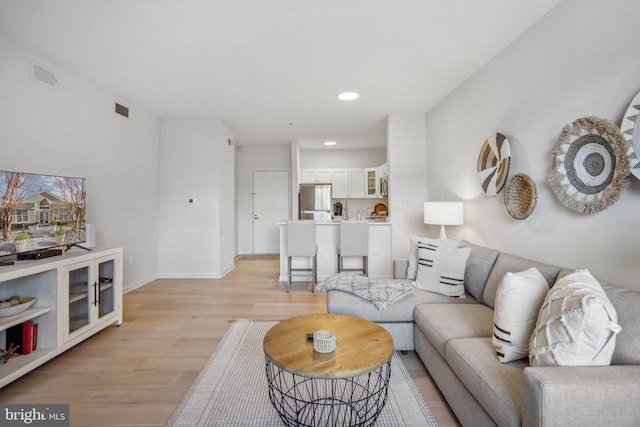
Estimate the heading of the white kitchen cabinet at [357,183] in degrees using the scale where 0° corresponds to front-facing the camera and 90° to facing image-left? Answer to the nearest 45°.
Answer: approximately 0°

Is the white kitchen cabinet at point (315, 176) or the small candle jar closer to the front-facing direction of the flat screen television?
the small candle jar

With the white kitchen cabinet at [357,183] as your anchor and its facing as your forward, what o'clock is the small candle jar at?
The small candle jar is roughly at 12 o'clock from the white kitchen cabinet.

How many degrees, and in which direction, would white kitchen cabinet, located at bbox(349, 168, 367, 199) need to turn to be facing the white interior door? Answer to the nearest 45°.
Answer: approximately 90° to its right

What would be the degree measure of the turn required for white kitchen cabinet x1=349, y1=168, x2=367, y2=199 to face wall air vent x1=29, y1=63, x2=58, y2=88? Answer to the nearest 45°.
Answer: approximately 45° to its right

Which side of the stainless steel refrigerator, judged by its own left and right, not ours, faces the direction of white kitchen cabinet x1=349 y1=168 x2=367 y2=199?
left

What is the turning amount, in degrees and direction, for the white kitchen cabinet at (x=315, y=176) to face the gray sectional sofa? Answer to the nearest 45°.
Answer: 0° — it already faces it

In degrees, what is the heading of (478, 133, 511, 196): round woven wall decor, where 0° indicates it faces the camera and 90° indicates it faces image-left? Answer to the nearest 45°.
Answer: approximately 45°
